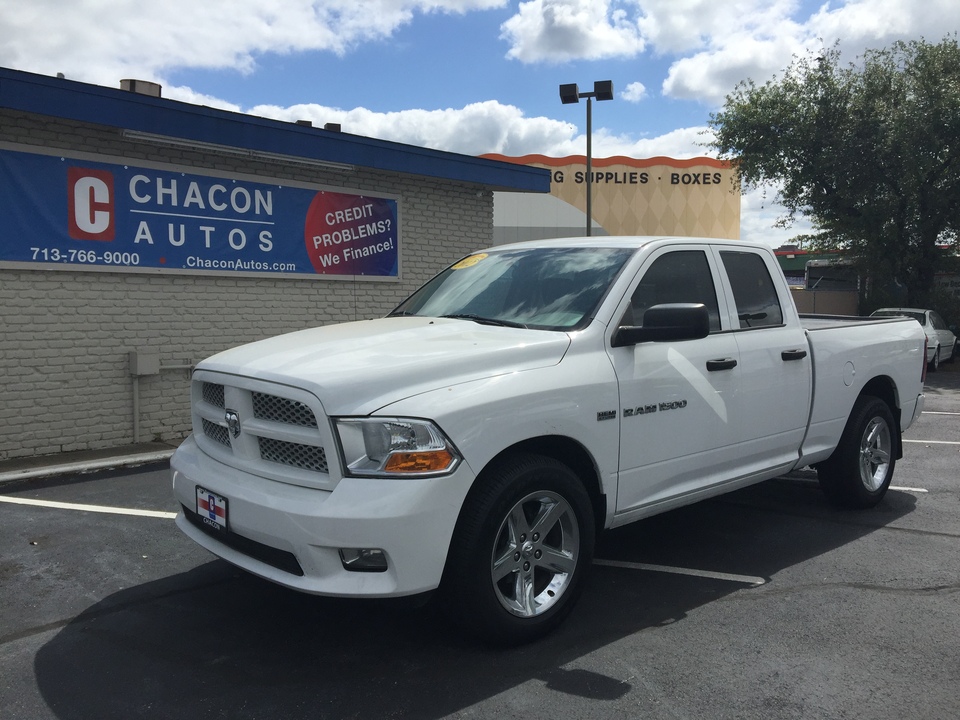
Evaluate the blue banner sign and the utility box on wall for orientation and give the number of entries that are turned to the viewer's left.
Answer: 0

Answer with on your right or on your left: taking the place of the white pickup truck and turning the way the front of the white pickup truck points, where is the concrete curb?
on your right

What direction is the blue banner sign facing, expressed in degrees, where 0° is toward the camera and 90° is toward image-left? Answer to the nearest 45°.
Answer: approximately 315°

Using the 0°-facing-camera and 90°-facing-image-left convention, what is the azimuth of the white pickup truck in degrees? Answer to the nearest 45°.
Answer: approximately 45°

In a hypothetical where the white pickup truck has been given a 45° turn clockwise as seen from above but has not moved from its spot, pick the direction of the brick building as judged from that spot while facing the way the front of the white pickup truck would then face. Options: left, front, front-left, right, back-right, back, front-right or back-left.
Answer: front-right

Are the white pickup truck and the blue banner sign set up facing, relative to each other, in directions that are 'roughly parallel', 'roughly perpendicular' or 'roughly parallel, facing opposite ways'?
roughly perpendicular

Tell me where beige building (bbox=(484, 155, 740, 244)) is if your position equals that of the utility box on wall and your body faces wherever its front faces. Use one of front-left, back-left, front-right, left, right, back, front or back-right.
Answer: left

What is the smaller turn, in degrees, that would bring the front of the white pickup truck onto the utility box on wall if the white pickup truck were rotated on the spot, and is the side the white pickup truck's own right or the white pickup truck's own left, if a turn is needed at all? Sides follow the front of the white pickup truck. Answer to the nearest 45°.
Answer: approximately 90° to the white pickup truck's own right
